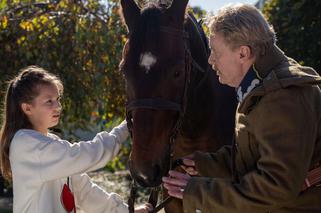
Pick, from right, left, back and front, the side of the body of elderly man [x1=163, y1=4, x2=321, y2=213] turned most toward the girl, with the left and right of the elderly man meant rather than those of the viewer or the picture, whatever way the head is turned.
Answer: front

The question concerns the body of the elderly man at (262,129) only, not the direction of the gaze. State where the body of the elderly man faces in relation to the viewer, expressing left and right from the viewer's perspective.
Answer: facing to the left of the viewer

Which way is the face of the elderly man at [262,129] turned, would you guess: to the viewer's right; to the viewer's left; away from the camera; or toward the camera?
to the viewer's left

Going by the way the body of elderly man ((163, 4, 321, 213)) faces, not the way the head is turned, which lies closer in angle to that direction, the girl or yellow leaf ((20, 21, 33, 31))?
the girl

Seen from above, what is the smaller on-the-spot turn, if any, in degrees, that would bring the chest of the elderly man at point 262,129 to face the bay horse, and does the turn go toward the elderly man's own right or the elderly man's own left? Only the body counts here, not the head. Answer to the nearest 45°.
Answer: approximately 45° to the elderly man's own right

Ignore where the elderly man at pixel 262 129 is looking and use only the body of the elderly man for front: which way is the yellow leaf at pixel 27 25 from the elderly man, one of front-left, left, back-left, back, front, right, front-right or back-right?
front-right

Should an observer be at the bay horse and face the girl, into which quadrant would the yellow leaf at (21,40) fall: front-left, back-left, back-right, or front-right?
front-right

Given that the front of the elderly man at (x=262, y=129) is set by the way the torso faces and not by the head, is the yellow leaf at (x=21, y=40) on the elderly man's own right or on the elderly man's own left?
on the elderly man's own right
